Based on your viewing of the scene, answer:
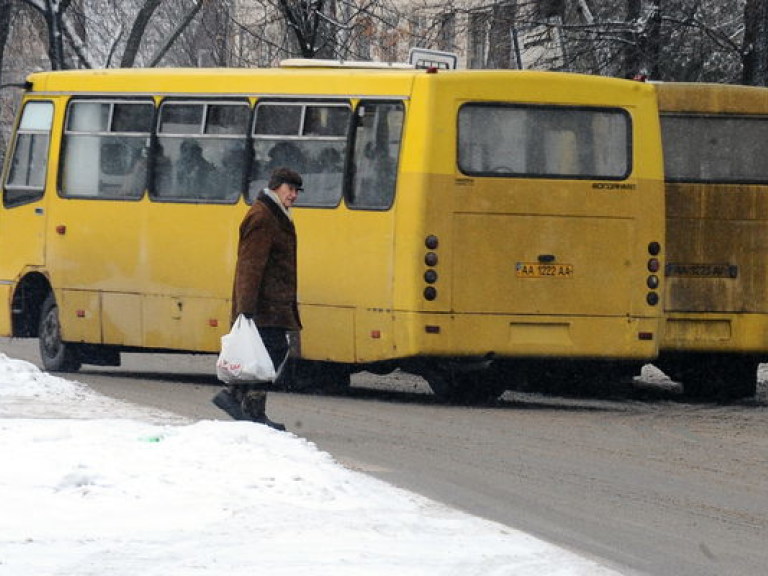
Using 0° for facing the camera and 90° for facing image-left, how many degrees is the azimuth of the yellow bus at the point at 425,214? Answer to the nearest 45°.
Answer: approximately 135°

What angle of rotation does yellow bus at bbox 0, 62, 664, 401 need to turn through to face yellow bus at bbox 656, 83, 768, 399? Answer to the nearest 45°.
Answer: approximately 135° to its right
